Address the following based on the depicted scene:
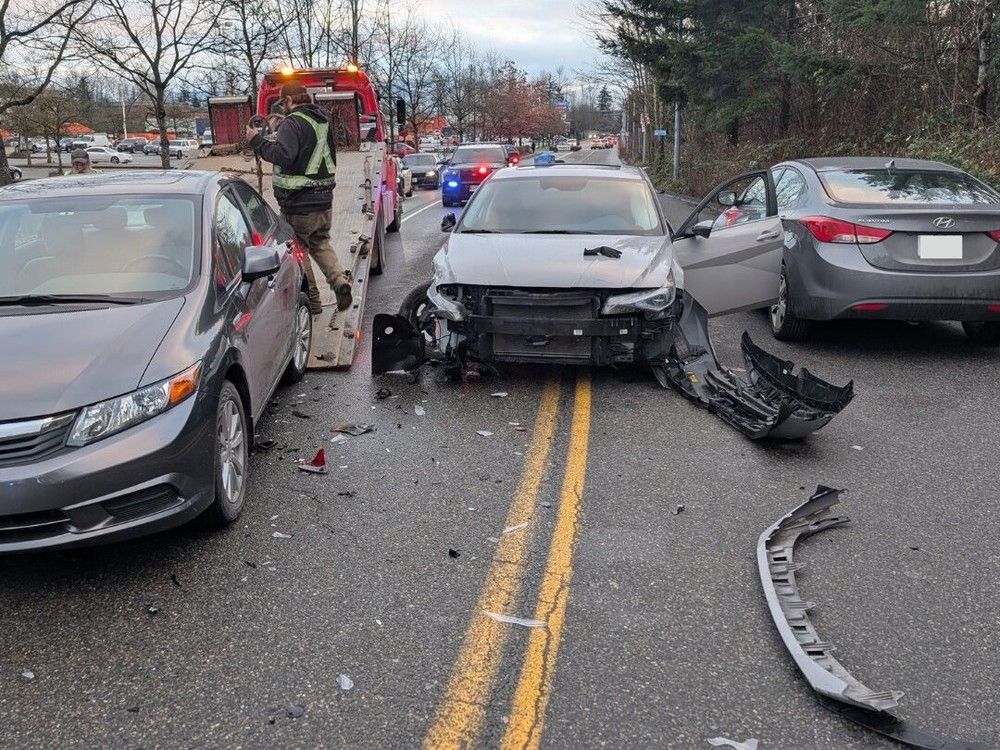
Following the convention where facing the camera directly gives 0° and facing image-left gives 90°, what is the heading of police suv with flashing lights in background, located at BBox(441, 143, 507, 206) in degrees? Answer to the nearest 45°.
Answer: approximately 0°

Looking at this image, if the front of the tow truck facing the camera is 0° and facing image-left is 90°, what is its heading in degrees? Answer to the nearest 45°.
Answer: approximately 180°

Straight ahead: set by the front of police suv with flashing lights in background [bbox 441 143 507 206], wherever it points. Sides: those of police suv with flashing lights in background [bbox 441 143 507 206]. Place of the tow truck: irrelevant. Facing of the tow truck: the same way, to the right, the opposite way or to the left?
the opposite way

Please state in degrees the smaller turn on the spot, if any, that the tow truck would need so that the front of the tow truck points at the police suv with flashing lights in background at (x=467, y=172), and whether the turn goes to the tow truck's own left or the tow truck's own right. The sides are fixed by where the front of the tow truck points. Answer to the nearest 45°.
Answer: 0° — it already faces it

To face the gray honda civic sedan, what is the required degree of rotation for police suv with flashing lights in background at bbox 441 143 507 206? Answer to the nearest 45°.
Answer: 0° — it already faces it

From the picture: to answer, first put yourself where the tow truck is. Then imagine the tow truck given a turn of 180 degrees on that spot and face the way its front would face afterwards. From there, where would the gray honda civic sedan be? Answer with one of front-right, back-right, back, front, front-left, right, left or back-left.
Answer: front

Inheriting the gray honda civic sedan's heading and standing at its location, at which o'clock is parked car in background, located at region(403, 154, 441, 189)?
The parked car in background is roughly at 5 o'clock from the gray honda civic sedan.

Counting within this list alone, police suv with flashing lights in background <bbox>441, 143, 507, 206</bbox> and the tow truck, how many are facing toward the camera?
1
